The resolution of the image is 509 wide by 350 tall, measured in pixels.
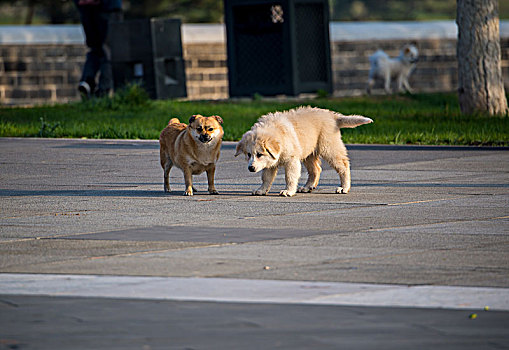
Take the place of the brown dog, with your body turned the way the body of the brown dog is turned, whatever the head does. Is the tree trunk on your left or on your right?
on your left

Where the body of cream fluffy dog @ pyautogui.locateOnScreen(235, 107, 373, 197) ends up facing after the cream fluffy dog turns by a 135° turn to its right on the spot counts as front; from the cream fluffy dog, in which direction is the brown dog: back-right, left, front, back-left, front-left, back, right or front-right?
left

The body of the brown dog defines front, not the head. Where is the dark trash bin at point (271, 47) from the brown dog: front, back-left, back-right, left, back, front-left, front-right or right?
back-left

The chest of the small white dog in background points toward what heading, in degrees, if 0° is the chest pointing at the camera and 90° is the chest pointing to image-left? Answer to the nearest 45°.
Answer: approximately 270°

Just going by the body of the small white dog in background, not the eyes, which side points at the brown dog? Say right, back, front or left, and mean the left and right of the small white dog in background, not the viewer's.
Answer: right

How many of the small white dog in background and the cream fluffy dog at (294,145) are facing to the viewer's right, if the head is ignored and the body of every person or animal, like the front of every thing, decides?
1

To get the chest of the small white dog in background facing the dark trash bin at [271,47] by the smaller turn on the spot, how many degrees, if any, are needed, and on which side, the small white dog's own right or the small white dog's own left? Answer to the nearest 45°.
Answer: approximately 135° to the small white dog's own right

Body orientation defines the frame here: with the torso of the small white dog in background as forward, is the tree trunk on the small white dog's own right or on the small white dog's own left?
on the small white dog's own right

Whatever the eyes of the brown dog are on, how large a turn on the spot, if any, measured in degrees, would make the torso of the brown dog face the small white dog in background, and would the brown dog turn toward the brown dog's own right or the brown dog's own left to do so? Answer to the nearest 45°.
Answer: approximately 135° to the brown dog's own left

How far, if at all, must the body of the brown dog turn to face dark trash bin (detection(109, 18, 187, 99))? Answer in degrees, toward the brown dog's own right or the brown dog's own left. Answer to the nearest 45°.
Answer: approximately 135° to the brown dog's own left

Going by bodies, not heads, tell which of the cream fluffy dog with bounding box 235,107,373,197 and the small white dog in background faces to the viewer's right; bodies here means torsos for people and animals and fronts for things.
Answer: the small white dog in background

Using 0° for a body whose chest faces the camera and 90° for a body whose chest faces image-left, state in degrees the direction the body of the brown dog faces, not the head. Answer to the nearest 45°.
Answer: approximately 315°
